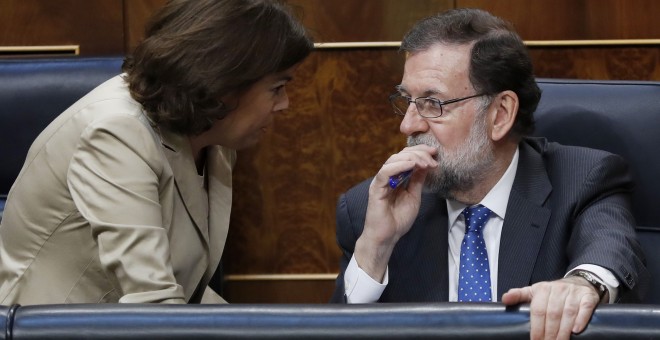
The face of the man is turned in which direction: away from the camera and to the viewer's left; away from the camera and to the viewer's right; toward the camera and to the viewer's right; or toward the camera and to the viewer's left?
toward the camera and to the viewer's left

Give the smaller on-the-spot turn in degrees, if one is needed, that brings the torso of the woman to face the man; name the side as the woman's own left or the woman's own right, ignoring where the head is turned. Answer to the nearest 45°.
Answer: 0° — they already face them

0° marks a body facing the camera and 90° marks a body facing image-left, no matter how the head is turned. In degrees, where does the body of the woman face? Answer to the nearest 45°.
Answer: approximately 270°

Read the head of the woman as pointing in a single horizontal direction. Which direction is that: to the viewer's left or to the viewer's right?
to the viewer's right
